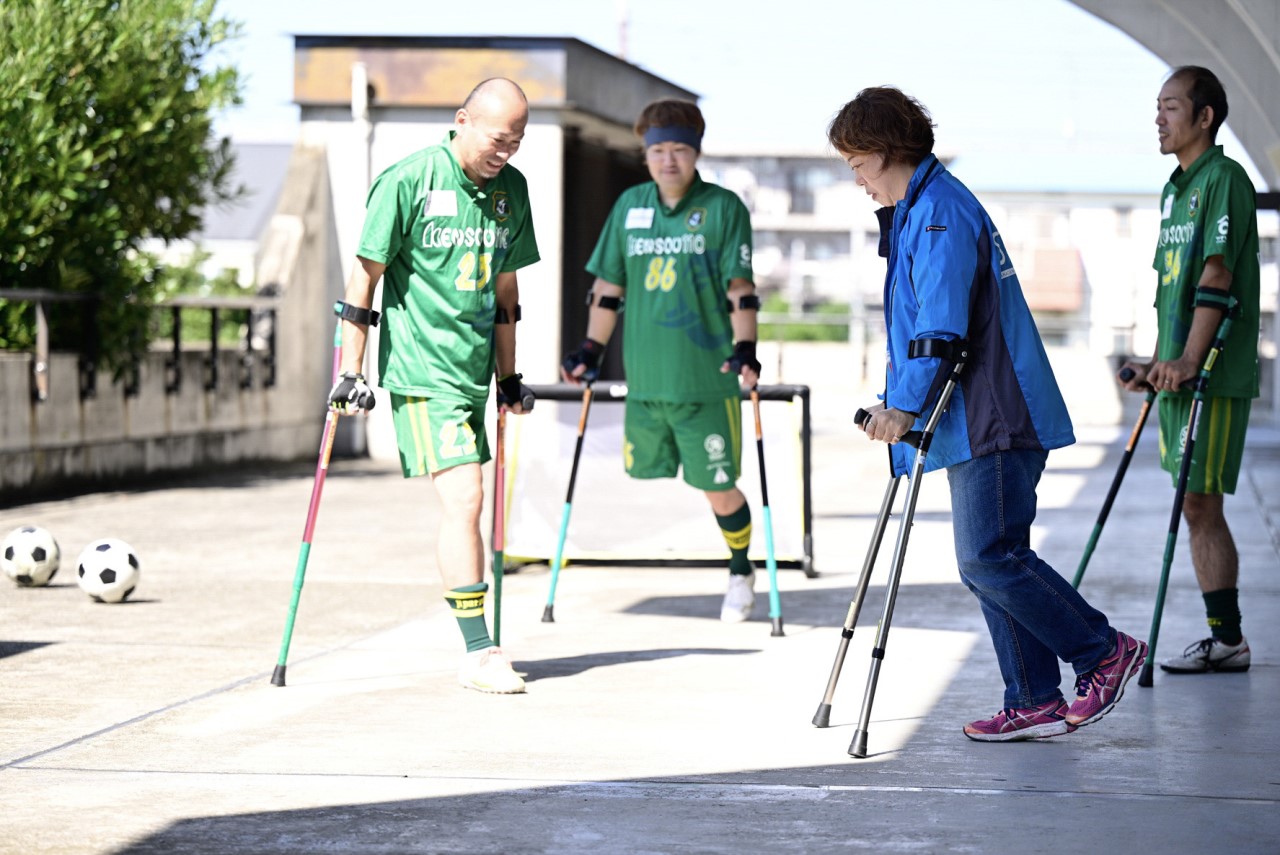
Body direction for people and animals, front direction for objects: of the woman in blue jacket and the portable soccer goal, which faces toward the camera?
the portable soccer goal

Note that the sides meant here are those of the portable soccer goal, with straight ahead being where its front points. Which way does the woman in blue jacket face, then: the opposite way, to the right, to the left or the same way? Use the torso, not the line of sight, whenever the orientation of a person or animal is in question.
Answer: to the right

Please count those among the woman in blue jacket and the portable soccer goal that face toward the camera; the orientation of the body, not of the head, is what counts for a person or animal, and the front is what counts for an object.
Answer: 1

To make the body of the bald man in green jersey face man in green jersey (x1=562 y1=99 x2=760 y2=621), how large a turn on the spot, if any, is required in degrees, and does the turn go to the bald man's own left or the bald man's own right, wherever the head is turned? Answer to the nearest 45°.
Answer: approximately 90° to the bald man's own left

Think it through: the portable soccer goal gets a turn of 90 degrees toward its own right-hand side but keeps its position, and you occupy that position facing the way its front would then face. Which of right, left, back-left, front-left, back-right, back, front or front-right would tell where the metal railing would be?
front-right

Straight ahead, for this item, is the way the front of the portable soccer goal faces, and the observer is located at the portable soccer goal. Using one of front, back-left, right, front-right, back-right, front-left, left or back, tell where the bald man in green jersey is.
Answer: front

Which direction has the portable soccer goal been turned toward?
toward the camera

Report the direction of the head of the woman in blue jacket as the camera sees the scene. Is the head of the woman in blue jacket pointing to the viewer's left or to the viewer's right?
to the viewer's left

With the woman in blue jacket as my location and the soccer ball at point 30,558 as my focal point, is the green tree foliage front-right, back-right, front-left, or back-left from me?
front-right

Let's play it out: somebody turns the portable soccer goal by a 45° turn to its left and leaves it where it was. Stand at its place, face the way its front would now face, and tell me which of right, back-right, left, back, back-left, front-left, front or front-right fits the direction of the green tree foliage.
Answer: back

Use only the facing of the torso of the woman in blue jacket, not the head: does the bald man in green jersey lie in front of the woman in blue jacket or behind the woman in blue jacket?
in front

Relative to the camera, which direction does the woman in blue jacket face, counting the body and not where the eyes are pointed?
to the viewer's left

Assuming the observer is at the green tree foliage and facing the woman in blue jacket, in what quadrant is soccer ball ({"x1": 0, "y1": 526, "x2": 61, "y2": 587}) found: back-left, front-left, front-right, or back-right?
front-right

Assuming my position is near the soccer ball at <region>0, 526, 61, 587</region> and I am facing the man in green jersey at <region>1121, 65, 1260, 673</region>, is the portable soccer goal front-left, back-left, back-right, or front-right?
front-left

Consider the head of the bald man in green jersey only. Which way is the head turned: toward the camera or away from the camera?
toward the camera

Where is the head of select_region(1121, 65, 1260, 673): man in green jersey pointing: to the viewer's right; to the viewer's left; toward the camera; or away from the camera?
to the viewer's left
